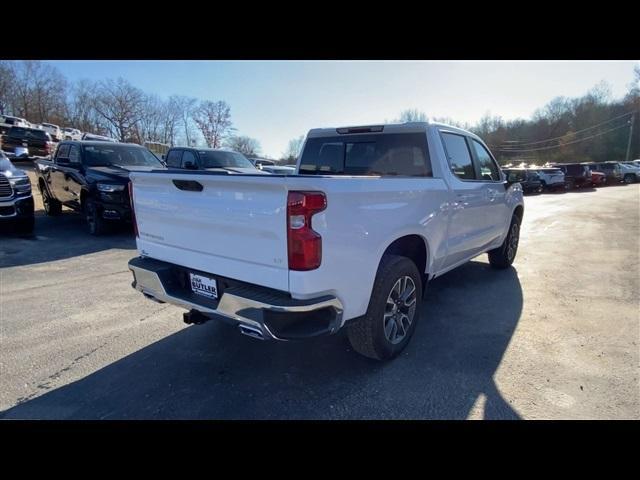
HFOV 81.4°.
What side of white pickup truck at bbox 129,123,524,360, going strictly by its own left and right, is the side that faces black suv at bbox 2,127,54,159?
left

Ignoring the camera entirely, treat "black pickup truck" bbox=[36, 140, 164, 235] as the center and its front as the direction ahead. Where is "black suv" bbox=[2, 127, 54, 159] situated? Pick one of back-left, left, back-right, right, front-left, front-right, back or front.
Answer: back-left

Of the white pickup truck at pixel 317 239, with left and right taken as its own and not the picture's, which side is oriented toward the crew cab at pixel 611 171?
front

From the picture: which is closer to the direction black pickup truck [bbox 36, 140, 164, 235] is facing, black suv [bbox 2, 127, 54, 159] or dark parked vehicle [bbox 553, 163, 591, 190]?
the dark parked vehicle

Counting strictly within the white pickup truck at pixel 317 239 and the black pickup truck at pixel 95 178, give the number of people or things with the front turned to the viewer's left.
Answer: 0

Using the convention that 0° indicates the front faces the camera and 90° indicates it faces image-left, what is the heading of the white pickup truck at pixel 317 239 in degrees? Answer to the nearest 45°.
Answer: approximately 225°

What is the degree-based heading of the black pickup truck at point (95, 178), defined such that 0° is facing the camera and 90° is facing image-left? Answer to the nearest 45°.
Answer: approximately 315°

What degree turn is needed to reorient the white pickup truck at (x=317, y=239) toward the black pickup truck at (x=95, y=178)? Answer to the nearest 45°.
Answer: approximately 90° to its left

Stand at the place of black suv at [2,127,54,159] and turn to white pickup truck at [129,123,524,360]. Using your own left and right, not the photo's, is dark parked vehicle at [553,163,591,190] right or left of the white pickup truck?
left
